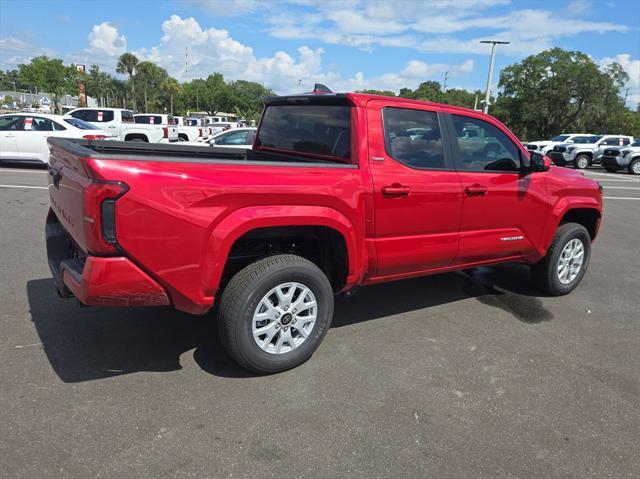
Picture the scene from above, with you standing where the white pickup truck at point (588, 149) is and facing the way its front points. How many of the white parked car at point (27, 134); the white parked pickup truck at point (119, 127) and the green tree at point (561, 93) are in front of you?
2

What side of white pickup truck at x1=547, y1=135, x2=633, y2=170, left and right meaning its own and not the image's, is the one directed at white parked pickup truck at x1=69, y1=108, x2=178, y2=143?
front

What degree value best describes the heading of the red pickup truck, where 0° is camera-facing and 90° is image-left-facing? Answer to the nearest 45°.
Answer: approximately 225°

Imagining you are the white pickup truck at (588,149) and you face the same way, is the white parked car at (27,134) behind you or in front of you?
in front

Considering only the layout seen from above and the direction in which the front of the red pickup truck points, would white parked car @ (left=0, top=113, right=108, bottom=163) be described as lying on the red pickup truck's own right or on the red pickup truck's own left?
on the red pickup truck's own left

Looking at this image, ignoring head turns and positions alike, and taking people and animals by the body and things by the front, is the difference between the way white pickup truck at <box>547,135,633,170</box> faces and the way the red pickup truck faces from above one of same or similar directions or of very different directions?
very different directions

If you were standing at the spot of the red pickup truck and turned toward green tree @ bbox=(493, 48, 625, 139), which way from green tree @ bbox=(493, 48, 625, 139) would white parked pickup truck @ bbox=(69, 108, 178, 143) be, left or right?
left

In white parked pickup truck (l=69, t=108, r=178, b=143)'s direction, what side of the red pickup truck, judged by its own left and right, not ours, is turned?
left

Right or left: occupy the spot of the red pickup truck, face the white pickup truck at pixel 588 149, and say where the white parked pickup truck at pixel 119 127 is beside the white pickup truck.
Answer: left

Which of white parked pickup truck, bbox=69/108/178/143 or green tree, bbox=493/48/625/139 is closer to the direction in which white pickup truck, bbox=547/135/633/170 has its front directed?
the white parked pickup truck

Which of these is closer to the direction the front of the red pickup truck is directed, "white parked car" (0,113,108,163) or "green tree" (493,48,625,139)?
the green tree
